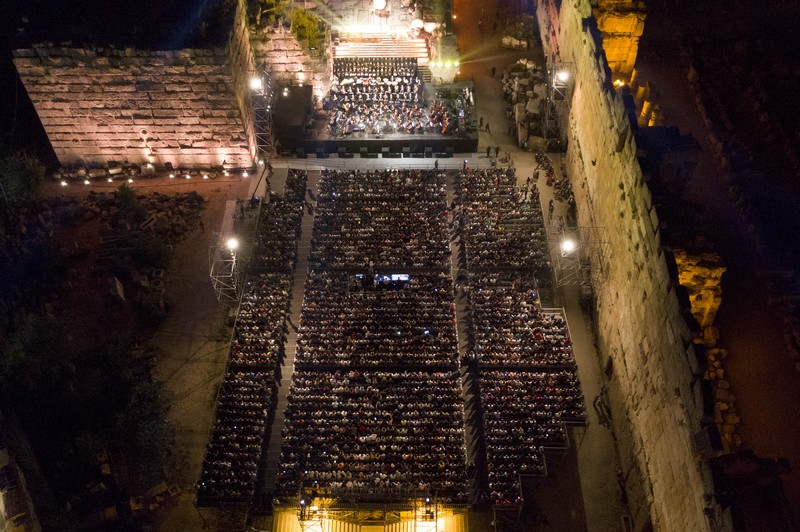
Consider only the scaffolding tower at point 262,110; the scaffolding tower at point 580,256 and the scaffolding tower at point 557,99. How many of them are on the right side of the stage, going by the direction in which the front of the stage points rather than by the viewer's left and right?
1

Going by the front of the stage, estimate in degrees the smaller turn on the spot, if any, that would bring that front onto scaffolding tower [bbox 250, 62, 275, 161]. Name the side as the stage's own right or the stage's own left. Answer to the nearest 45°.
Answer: approximately 90° to the stage's own right

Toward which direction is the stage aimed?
toward the camera

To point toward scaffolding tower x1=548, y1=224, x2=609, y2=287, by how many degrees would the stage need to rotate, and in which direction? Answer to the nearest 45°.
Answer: approximately 90° to its left

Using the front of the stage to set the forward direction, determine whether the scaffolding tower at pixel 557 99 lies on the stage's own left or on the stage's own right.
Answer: on the stage's own left
